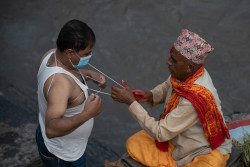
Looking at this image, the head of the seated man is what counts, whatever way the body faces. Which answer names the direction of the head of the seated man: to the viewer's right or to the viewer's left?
to the viewer's left

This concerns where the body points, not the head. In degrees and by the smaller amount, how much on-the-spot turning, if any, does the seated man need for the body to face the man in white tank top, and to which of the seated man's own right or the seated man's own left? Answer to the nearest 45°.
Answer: approximately 45° to the seated man's own left

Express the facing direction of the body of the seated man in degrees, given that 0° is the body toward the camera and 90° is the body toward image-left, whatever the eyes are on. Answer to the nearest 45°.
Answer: approximately 90°
